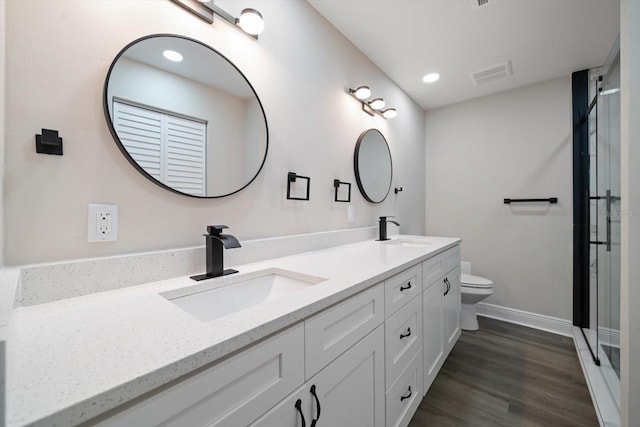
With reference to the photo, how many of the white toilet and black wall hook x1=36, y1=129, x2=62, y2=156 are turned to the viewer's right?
1

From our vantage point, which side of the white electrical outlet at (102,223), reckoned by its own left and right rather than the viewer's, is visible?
front

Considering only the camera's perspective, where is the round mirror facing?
facing the viewer and to the right of the viewer

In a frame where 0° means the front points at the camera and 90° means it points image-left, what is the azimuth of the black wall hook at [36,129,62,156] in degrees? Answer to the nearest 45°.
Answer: approximately 0°

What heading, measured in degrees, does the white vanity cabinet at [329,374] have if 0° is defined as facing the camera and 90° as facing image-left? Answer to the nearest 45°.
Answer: approximately 315°

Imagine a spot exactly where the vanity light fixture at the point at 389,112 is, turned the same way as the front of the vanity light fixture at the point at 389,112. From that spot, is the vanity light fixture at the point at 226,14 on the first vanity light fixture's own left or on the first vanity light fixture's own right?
on the first vanity light fixture's own right
